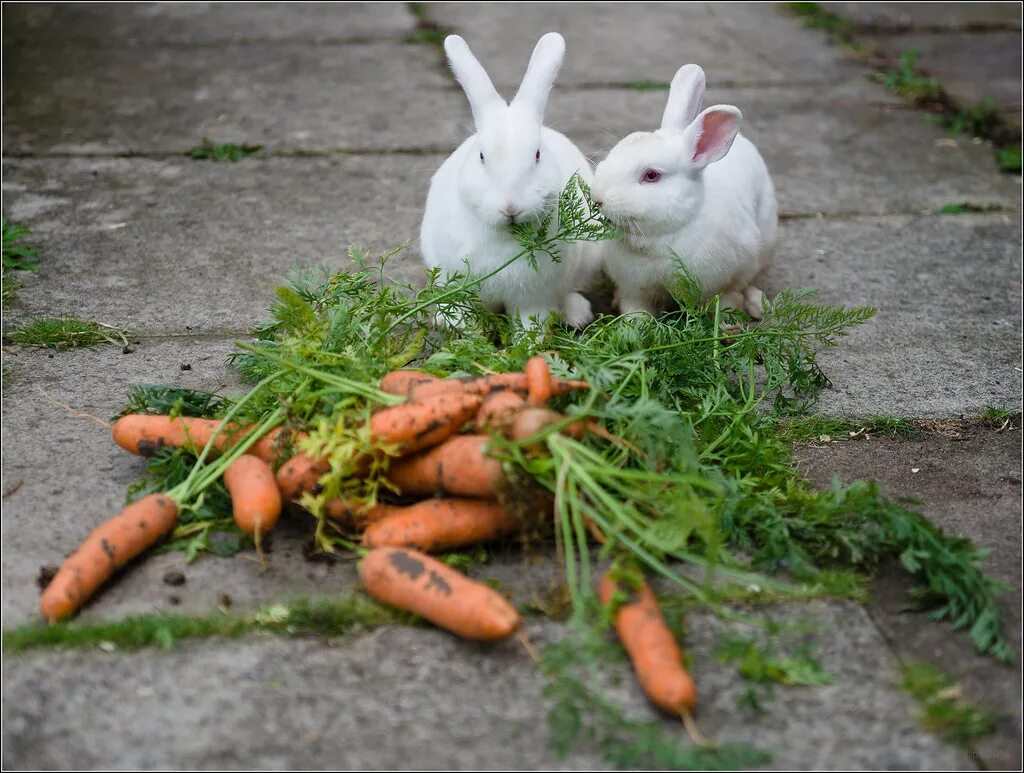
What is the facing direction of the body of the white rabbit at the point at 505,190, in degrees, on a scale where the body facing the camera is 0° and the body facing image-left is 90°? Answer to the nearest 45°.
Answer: approximately 0°

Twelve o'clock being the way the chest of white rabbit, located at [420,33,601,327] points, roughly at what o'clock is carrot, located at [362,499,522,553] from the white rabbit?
The carrot is roughly at 12 o'clock from the white rabbit.

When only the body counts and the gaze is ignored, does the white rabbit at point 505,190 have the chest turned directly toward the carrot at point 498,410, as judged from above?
yes

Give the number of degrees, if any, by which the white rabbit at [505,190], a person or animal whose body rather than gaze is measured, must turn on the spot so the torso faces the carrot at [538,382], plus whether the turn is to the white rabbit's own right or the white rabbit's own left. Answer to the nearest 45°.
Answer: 0° — it already faces it

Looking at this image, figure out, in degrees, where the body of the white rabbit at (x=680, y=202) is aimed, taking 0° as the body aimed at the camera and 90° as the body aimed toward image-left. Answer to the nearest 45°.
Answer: approximately 45°

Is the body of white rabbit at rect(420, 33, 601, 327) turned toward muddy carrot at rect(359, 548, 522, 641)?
yes

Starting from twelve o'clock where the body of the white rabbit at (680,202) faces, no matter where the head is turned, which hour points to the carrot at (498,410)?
The carrot is roughly at 11 o'clock from the white rabbit.
